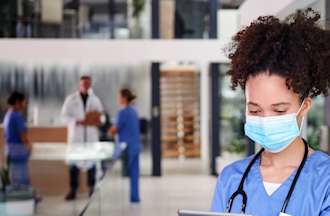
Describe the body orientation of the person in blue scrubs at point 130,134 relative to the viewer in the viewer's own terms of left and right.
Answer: facing to the left of the viewer

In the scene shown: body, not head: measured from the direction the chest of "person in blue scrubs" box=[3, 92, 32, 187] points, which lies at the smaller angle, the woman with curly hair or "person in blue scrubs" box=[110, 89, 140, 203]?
the person in blue scrubs

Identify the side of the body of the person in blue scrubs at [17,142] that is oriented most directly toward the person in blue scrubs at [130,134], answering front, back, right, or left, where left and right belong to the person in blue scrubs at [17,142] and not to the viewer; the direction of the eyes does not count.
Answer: front

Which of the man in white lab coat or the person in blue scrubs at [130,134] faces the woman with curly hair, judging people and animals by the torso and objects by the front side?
the man in white lab coat

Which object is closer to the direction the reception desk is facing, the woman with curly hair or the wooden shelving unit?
the woman with curly hair

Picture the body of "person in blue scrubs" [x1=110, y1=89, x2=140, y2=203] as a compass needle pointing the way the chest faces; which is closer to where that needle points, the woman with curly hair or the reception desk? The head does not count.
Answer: the reception desk

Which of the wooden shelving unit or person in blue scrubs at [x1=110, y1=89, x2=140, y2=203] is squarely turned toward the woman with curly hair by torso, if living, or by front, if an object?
the wooden shelving unit

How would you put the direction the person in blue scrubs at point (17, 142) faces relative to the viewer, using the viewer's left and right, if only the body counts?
facing to the right of the viewer

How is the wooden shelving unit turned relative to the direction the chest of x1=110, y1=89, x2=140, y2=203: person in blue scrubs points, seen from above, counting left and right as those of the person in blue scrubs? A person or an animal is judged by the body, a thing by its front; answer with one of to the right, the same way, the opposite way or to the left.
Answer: to the left

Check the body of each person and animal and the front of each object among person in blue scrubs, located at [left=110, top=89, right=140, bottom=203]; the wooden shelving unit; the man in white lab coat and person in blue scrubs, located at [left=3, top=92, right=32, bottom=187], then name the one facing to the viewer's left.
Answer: person in blue scrubs, located at [left=110, top=89, right=140, bottom=203]

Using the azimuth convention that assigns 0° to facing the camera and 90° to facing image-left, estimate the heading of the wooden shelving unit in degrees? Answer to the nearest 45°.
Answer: approximately 0°

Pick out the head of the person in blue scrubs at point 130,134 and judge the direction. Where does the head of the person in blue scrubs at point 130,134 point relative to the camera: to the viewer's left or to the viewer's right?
to the viewer's left

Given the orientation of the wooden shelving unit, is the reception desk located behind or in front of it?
in front

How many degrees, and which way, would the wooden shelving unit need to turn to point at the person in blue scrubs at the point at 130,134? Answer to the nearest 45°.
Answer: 0° — it already faces them

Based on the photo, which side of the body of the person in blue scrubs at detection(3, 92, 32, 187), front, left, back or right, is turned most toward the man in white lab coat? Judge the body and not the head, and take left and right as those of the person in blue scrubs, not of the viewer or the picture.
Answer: front
